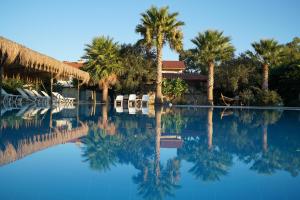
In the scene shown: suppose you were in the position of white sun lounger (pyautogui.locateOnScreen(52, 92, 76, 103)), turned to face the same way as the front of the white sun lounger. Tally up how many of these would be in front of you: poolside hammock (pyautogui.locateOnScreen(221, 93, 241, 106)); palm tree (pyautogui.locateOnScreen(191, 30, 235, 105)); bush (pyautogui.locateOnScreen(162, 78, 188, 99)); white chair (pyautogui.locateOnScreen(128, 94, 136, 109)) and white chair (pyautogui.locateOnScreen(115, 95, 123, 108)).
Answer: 5

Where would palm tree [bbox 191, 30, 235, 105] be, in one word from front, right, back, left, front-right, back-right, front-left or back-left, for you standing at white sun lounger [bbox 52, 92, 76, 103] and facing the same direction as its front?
front

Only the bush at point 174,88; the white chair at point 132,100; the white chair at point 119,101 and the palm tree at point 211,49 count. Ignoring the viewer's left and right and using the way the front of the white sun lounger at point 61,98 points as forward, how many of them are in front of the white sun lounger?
4

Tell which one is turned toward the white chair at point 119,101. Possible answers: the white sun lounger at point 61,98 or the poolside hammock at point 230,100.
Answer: the white sun lounger

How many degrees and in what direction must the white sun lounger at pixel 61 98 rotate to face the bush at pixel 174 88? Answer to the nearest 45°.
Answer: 0° — it already faces it

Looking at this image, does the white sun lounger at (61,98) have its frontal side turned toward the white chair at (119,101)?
yes

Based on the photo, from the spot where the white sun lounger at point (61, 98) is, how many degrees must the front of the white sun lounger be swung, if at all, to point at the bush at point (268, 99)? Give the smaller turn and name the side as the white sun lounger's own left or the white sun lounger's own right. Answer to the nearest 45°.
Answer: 0° — it already faces it

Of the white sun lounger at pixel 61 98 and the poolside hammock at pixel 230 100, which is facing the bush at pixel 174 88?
the white sun lounger

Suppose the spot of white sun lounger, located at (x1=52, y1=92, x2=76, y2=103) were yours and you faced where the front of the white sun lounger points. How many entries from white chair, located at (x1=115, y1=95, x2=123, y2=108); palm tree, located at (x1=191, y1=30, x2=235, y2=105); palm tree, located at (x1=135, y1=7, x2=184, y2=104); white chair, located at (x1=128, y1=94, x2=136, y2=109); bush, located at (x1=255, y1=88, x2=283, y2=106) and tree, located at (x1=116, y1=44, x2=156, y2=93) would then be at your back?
0

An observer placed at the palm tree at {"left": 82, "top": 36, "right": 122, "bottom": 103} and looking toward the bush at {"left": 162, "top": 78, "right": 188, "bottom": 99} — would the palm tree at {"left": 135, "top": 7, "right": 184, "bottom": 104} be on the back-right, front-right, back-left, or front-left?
front-right

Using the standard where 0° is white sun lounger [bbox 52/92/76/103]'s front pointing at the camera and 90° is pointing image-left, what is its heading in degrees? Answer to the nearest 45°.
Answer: approximately 270°
